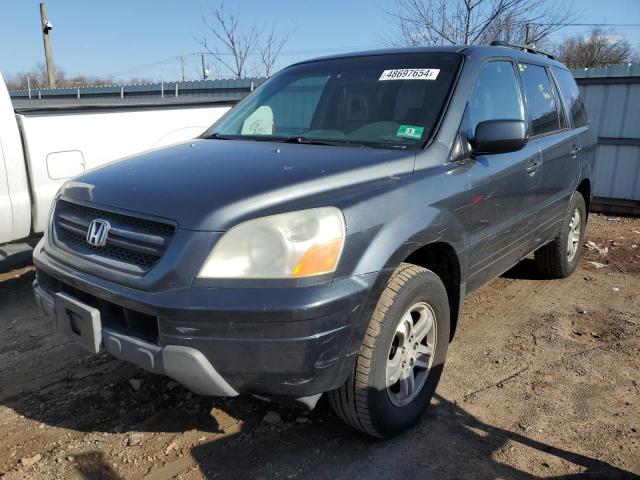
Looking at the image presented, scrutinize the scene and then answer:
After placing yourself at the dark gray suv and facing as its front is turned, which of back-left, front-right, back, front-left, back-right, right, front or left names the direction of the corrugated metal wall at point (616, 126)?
back

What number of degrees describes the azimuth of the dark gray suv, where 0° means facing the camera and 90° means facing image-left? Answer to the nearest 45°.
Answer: approximately 45°

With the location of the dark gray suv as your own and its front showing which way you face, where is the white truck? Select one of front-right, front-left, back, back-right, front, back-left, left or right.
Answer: right

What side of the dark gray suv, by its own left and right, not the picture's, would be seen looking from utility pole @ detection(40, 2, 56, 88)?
right
